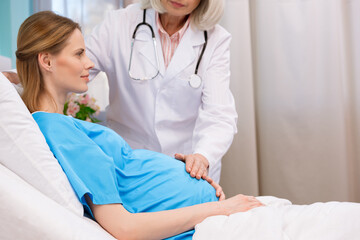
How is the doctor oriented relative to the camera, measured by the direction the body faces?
toward the camera

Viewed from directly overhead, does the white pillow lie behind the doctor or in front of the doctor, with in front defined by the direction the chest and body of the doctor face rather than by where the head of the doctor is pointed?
in front

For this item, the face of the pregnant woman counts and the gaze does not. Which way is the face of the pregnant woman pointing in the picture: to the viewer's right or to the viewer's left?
to the viewer's right

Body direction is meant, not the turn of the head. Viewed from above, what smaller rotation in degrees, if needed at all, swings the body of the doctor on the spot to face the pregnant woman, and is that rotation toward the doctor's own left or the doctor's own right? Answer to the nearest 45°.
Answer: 0° — they already face them

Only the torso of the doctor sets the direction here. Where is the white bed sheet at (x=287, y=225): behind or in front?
in front

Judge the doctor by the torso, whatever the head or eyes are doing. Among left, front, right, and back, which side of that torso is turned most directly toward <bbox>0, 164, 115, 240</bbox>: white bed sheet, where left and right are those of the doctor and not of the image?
front
